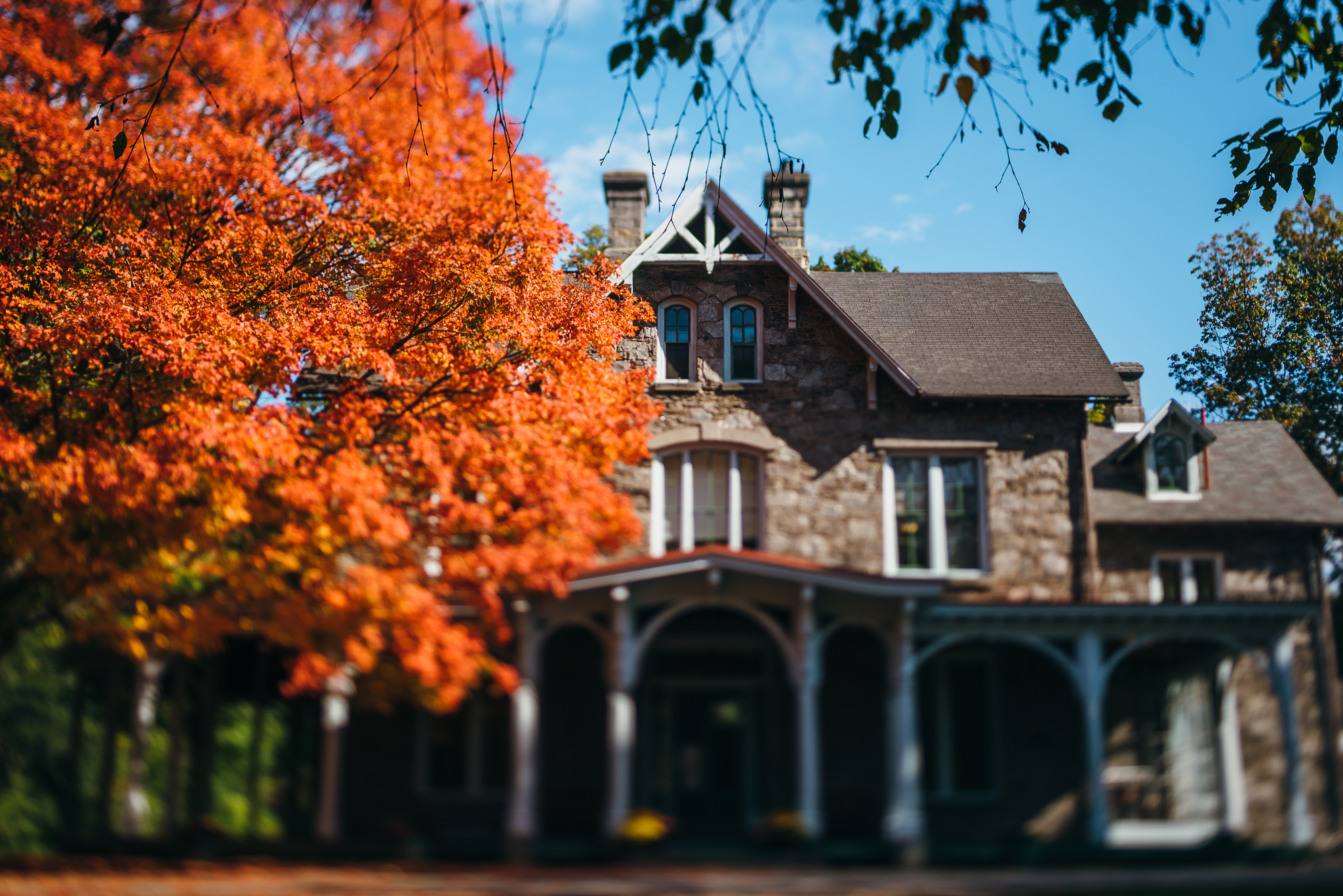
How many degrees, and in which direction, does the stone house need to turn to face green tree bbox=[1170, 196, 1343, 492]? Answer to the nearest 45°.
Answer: approximately 135° to its left

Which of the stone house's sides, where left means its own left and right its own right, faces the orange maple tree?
right

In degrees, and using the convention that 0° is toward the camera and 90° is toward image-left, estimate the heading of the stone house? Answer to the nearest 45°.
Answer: approximately 0°

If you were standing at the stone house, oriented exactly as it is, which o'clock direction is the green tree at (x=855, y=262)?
The green tree is roughly at 6 o'clock from the stone house.

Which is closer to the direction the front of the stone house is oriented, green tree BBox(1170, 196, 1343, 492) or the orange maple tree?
the orange maple tree

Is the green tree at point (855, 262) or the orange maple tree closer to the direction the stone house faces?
the orange maple tree
